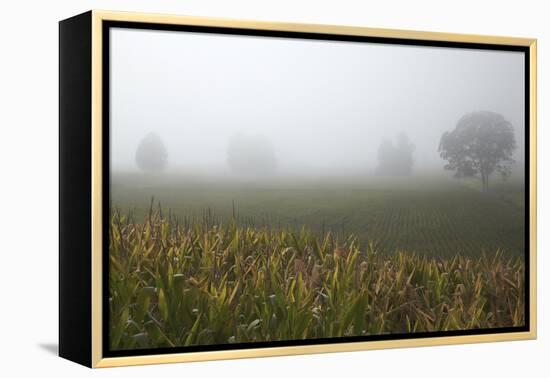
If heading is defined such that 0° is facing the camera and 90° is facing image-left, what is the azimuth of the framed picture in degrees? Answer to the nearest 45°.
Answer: approximately 315°
